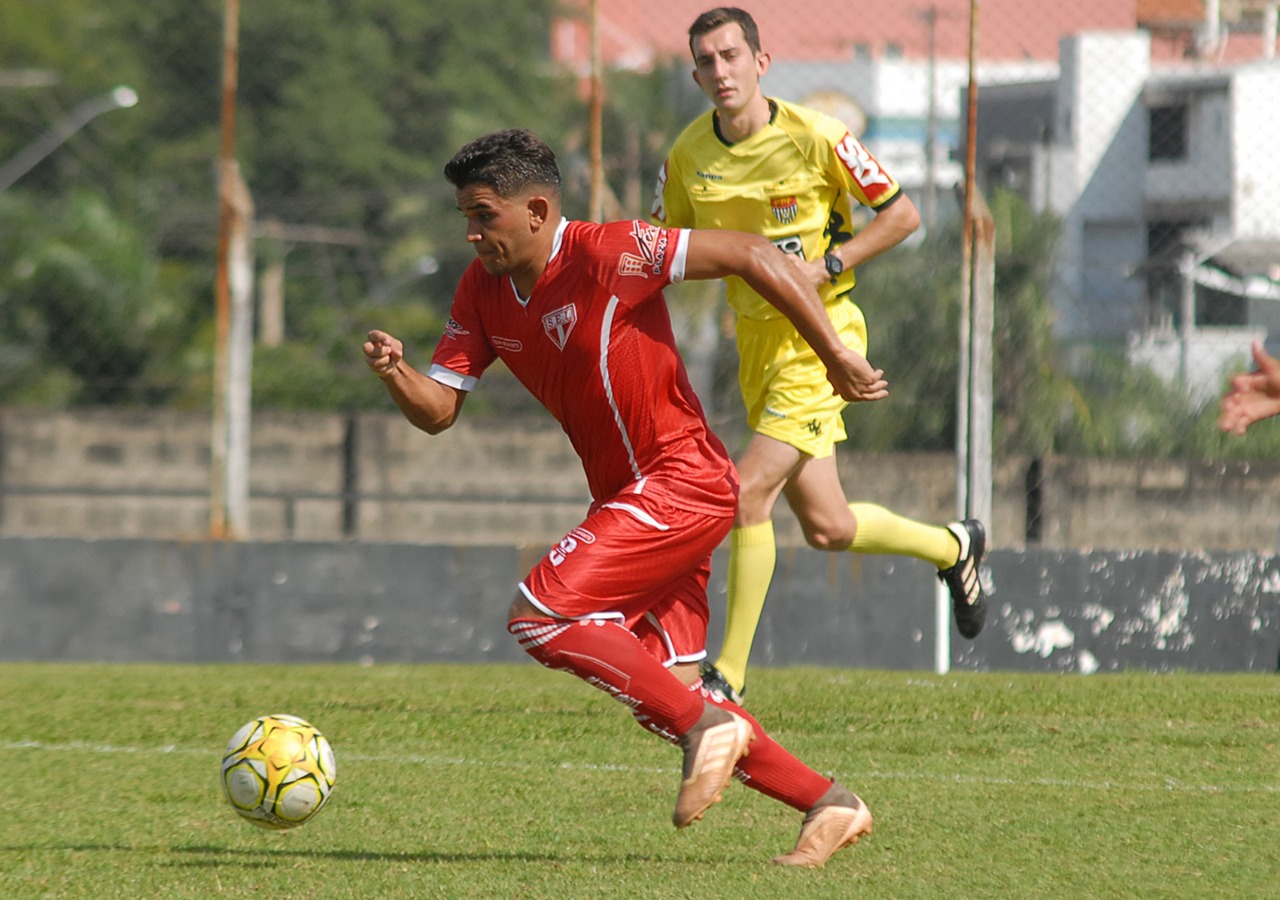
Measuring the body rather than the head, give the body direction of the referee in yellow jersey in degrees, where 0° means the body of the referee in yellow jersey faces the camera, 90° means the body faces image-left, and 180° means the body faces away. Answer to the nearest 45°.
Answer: approximately 45°

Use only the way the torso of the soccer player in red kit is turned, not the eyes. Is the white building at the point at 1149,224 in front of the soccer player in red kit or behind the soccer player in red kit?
behind

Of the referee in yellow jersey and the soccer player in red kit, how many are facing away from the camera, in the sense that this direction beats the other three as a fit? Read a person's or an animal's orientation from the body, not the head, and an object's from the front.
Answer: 0

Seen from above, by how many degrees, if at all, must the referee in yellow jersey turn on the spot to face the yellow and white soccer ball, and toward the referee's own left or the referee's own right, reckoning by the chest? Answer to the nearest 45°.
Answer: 0° — they already face it

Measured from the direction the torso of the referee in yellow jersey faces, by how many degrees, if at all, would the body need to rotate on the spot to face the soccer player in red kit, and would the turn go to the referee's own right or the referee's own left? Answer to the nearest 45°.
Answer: approximately 45° to the referee's own left

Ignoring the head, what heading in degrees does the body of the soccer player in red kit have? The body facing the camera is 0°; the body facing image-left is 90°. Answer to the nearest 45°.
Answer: approximately 45°
